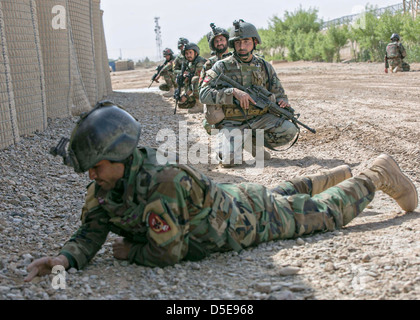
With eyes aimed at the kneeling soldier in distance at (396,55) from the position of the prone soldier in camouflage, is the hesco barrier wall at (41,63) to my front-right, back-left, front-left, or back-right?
front-left

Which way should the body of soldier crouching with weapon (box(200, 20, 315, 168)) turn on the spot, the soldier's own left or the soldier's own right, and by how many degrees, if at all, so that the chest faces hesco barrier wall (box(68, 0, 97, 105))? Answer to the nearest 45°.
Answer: approximately 135° to the soldier's own right

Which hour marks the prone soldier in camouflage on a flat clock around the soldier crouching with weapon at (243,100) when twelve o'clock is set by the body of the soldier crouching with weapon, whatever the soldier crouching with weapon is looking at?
The prone soldier in camouflage is roughly at 12 o'clock from the soldier crouching with weapon.

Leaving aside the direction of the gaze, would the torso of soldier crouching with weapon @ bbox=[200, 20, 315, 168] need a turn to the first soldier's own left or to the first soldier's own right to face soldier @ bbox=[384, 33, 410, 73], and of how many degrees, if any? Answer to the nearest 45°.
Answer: approximately 180°

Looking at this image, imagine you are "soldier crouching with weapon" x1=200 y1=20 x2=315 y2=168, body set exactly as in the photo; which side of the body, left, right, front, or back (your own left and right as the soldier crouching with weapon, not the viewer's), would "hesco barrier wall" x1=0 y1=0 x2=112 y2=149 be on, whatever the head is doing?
right

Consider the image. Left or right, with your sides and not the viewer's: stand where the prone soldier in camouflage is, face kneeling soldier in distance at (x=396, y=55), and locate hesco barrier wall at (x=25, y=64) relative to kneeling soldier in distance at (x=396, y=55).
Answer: left

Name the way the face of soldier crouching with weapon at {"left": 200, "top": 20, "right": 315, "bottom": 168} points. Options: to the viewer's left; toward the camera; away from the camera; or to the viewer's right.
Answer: toward the camera

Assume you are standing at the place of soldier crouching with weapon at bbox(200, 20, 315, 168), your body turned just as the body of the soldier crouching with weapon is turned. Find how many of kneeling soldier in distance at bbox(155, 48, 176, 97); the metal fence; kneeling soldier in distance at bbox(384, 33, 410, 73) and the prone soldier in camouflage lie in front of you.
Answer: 1

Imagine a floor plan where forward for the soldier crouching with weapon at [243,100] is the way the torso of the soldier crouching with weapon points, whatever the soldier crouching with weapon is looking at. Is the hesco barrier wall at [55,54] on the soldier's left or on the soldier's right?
on the soldier's right

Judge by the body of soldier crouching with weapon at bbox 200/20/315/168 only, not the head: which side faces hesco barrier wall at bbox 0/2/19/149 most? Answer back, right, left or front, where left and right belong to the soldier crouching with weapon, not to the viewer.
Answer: right

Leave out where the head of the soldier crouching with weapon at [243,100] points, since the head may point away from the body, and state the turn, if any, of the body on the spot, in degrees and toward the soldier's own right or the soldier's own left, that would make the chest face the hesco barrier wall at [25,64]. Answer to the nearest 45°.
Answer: approximately 90° to the soldier's own right

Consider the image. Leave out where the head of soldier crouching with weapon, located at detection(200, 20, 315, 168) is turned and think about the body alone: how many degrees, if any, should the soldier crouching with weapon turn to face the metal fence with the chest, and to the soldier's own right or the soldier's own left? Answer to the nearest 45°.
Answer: approximately 180°

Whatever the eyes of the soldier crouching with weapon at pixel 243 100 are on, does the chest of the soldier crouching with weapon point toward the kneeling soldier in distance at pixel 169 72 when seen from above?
no

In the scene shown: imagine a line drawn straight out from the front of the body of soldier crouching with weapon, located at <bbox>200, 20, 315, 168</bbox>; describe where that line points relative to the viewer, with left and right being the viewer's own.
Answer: facing the viewer
